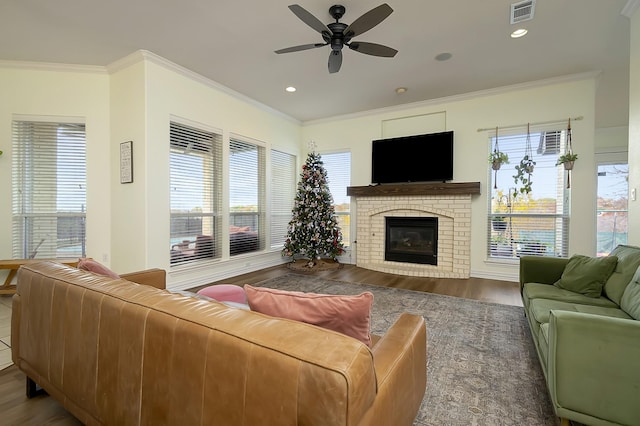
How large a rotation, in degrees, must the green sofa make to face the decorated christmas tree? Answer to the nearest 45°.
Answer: approximately 45° to its right

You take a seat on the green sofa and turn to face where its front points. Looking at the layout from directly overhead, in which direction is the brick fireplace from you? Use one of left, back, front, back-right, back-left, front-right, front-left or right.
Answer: front-right

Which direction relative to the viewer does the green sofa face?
to the viewer's left

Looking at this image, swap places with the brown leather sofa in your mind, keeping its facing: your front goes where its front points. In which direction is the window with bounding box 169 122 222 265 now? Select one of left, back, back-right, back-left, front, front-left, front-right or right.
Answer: front-left

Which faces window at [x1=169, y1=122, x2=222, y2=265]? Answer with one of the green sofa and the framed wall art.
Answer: the green sofa

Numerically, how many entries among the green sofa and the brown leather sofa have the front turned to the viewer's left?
1

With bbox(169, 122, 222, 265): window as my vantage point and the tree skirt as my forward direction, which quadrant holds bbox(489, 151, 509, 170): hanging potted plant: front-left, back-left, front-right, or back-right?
front-right

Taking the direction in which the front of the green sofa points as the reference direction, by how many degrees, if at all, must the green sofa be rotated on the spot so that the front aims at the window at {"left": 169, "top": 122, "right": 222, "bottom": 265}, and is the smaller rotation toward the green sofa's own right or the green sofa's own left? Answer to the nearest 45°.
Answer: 0° — it already faces it

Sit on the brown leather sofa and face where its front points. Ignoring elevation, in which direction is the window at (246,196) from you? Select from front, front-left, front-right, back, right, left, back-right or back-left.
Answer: front-left

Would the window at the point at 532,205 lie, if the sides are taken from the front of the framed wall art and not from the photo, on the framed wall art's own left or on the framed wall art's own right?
on the framed wall art's own left

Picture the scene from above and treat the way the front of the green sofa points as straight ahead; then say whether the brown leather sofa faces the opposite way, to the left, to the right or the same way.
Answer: to the right

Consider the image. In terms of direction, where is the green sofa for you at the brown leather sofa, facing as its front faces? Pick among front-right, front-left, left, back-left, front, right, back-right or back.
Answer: front-right

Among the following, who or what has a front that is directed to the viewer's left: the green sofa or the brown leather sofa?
the green sofa

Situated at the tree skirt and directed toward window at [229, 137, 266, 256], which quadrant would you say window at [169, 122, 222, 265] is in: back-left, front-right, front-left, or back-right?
front-left

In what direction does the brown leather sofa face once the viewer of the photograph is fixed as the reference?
facing away from the viewer and to the right of the viewer

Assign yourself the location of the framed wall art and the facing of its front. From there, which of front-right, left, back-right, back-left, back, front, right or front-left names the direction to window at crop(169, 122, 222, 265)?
back-left
